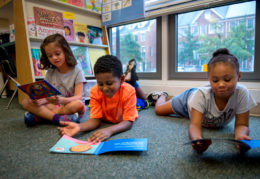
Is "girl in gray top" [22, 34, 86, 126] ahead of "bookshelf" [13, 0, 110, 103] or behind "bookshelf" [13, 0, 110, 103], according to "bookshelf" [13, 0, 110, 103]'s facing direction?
ahead

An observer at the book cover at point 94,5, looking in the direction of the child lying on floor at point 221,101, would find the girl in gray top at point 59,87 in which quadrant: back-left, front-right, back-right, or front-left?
front-right

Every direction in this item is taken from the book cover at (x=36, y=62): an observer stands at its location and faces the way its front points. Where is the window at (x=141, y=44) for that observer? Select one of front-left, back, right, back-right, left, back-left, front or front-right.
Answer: left

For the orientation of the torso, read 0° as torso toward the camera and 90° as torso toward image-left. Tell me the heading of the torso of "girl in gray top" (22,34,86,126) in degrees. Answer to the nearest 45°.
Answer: approximately 45°

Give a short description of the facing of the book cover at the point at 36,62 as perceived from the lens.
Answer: facing the viewer

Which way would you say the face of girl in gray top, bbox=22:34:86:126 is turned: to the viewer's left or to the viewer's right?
to the viewer's left

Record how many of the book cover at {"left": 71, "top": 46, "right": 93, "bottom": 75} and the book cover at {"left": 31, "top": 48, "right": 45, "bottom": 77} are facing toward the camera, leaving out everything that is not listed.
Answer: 2

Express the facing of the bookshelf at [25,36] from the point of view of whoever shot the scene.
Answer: facing the viewer and to the right of the viewer

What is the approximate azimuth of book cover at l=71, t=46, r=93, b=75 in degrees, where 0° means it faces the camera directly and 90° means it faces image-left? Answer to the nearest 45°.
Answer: approximately 0°

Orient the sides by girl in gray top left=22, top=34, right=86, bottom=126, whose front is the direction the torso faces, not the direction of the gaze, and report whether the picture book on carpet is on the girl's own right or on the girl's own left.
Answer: on the girl's own left

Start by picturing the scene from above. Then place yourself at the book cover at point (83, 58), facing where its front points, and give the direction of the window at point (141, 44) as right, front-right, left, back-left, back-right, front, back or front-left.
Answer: left
